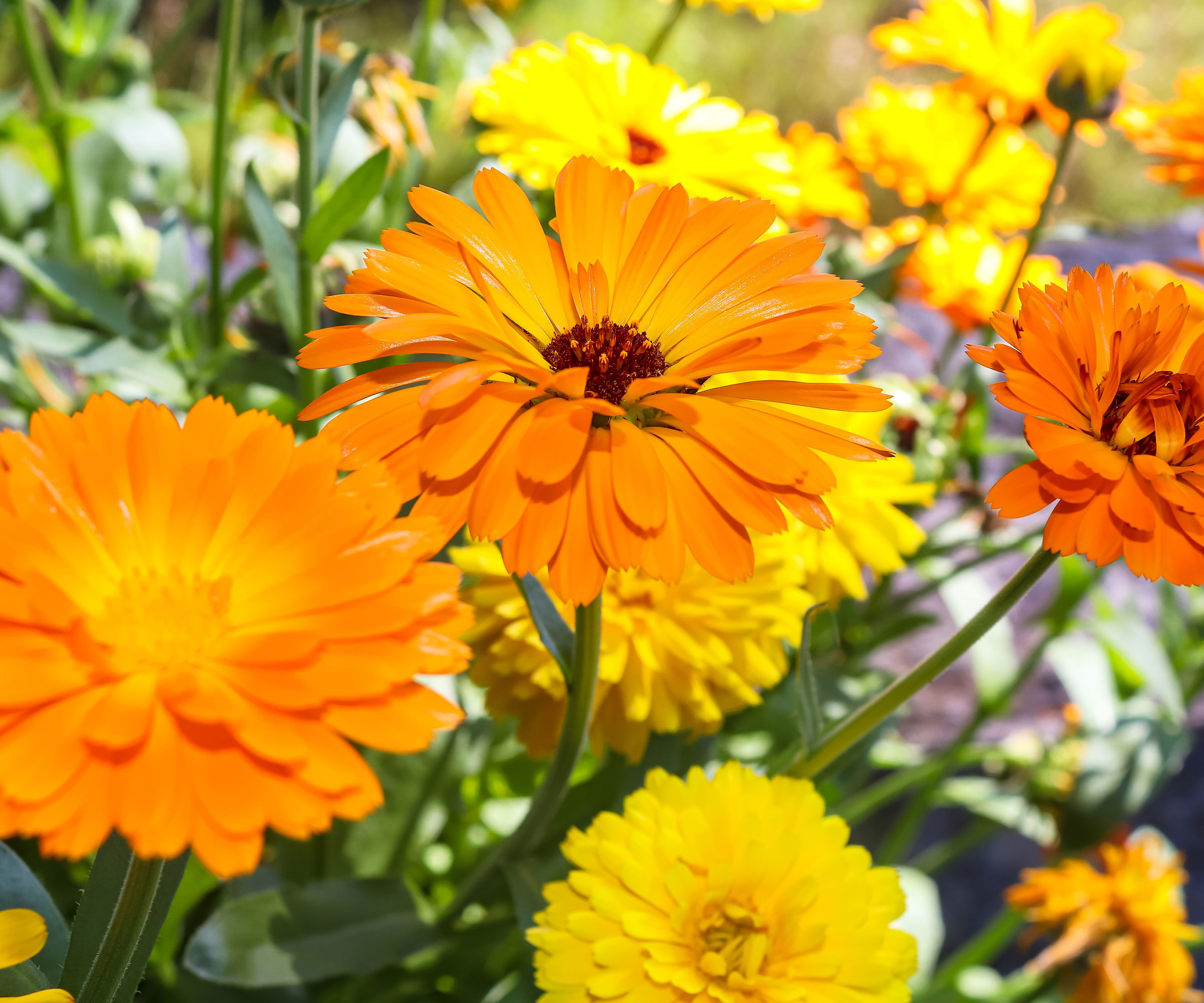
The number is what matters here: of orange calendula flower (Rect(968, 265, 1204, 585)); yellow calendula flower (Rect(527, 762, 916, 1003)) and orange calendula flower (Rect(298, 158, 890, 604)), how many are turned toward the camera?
3

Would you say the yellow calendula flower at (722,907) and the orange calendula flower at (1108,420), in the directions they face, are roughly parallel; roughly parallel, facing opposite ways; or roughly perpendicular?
roughly parallel

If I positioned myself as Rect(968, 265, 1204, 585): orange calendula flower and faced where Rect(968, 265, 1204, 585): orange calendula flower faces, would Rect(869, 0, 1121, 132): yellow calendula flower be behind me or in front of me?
behind

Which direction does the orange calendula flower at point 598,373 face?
toward the camera

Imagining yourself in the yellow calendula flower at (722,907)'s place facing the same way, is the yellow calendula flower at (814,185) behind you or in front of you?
behind

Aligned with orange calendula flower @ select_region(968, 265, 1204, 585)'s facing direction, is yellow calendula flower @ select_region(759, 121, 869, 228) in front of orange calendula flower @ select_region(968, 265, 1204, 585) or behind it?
behind

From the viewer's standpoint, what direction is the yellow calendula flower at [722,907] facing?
toward the camera

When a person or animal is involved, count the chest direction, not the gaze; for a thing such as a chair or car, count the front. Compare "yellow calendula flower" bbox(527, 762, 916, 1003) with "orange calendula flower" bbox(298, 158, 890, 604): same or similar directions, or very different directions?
same or similar directions
